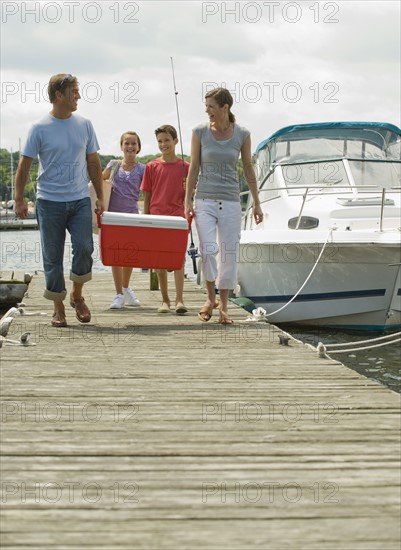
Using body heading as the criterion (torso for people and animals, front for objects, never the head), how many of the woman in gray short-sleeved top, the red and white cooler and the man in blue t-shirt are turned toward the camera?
3

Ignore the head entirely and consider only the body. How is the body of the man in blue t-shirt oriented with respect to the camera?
toward the camera

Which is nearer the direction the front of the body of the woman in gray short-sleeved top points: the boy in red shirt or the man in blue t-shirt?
the man in blue t-shirt

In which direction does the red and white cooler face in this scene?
toward the camera

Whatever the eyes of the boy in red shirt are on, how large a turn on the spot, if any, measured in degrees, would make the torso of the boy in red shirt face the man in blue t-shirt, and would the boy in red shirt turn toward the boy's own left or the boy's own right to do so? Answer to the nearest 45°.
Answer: approximately 45° to the boy's own right

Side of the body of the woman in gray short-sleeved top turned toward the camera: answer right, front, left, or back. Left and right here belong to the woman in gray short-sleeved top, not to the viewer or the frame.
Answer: front

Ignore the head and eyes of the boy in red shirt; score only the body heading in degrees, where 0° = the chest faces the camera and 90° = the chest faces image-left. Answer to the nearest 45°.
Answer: approximately 0°

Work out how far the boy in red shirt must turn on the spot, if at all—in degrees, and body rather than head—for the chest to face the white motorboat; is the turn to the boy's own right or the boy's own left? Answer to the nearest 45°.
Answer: approximately 135° to the boy's own left

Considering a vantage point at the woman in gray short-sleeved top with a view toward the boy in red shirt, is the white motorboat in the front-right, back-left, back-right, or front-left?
front-right

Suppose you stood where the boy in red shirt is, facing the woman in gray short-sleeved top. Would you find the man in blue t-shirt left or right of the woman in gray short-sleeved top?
right

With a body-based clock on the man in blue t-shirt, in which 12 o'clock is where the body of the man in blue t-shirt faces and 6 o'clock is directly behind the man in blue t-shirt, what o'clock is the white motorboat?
The white motorboat is roughly at 7 o'clock from the man in blue t-shirt.

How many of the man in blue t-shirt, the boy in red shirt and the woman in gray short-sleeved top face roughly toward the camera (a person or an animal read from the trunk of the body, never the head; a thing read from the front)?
3
